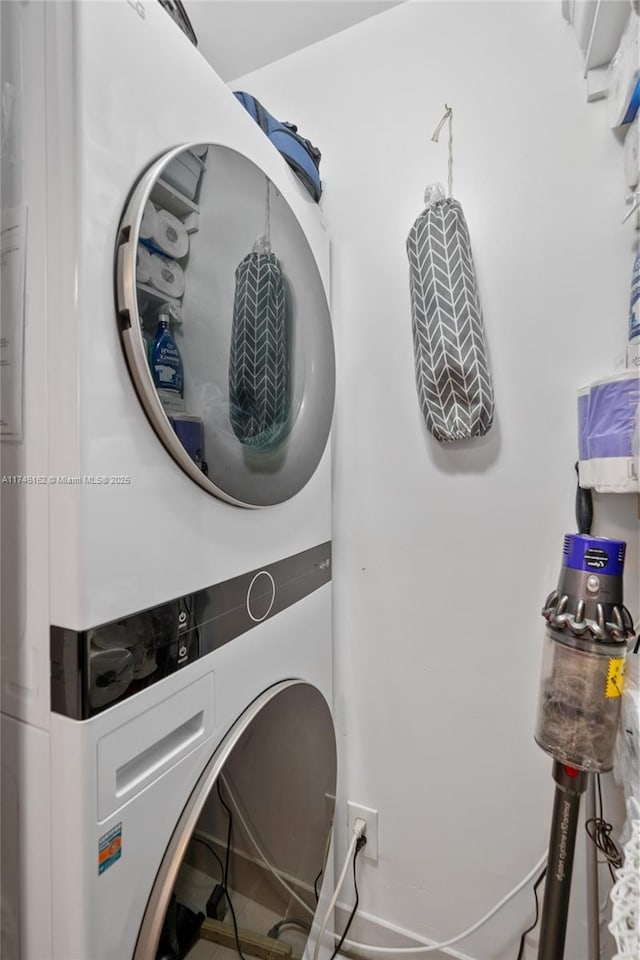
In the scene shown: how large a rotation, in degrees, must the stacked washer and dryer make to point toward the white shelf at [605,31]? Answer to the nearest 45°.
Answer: approximately 45° to its left

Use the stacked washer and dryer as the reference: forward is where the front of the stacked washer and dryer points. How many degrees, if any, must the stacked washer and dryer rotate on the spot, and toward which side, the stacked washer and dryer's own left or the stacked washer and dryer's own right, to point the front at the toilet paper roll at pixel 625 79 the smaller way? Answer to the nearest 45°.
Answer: approximately 45° to the stacked washer and dryer's own left

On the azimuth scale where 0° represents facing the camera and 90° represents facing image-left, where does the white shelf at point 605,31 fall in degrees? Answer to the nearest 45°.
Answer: approximately 90°

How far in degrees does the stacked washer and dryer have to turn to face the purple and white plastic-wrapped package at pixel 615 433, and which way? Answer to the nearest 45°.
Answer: approximately 45° to its left

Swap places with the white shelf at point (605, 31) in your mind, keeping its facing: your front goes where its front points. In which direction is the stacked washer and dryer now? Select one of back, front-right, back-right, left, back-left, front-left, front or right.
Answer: front-left

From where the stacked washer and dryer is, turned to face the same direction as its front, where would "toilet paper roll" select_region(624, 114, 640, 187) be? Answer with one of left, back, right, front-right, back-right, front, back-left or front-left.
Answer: front-left

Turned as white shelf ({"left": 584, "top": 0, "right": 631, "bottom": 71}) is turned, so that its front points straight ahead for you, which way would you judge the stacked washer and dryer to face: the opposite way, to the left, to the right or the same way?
the opposite way

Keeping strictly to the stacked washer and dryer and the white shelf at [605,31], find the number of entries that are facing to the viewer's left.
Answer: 1
